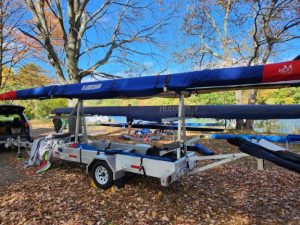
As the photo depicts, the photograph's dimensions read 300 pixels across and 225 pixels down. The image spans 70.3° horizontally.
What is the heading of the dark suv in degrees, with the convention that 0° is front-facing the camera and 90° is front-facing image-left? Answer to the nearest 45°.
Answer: approximately 180°

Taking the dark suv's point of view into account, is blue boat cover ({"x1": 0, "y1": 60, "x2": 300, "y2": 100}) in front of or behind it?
behind

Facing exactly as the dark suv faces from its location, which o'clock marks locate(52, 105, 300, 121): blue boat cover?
The blue boat cover is roughly at 4 o'clock from the dark suv.

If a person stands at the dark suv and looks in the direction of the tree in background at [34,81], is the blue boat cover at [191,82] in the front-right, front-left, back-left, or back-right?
back-right

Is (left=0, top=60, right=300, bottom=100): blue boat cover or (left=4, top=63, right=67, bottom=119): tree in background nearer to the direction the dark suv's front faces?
the tree in background

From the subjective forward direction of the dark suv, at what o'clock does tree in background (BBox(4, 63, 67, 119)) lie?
The tree in background is roughly at 12 o'clock from the dark suv.
